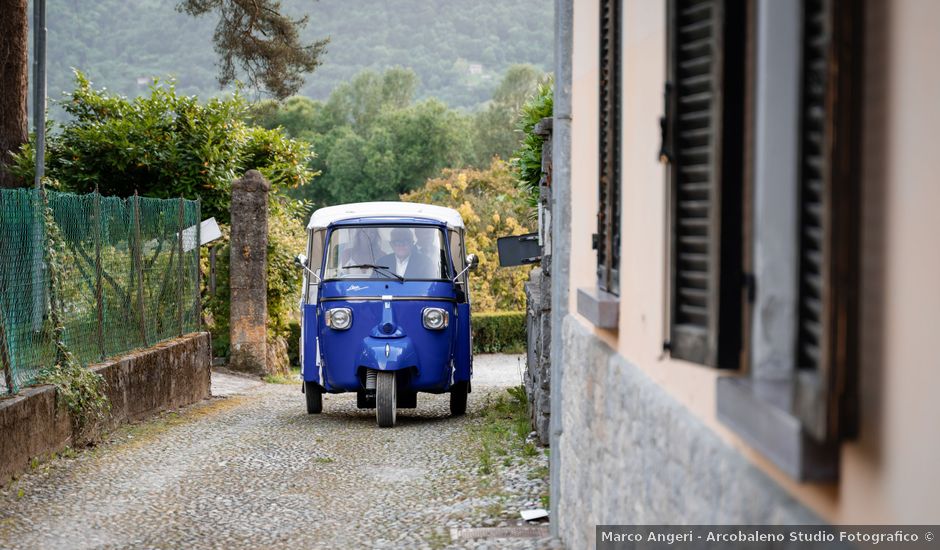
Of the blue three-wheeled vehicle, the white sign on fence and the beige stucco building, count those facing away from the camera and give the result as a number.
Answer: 0

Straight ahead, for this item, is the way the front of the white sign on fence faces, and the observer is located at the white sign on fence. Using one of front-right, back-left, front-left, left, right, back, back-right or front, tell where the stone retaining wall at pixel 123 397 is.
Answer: front-right

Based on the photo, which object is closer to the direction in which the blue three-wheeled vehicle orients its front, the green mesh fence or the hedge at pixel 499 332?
the green mesh fence

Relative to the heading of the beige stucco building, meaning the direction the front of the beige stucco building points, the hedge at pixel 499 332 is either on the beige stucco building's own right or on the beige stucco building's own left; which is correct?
on the beige stucco building's own right

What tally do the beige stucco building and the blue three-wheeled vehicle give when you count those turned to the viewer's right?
0

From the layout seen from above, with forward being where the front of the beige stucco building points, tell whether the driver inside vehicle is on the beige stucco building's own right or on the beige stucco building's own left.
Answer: on the beige stucco building's own right

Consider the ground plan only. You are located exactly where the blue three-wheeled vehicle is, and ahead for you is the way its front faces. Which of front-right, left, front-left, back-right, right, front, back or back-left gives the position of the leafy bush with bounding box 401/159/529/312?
back

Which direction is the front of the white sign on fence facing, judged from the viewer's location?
facing the viewer and to the right of the viewer

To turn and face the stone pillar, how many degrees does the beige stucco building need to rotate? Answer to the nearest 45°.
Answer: approximately 90° to its right

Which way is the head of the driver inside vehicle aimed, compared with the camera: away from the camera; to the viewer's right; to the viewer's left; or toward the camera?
toward the camera

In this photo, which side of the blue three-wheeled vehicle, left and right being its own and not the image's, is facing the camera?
front

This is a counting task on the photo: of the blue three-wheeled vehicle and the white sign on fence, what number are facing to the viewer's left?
0

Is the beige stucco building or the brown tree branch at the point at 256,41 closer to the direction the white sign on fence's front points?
the beige stucco building

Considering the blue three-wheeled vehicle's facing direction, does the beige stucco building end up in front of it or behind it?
in front
